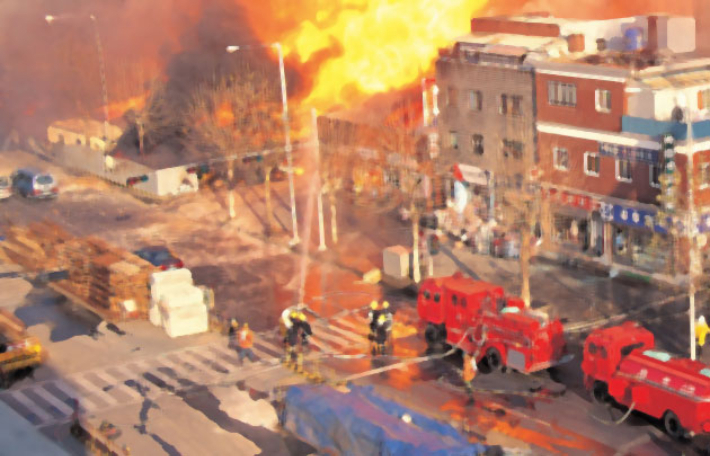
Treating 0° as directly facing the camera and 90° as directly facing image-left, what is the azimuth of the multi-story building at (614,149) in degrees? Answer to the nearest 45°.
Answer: approximately 45°

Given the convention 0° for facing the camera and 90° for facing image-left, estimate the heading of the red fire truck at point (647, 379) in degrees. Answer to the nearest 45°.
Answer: approximately 135°

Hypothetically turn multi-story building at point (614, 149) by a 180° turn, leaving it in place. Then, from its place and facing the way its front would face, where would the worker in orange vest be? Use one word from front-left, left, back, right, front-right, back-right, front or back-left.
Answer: back

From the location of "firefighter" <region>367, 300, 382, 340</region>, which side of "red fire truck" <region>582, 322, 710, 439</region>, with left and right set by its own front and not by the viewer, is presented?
front

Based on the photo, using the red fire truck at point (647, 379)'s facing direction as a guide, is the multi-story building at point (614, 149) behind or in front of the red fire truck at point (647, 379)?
in front

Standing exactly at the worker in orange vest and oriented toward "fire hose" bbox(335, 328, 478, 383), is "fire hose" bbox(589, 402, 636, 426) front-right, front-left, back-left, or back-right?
front-right

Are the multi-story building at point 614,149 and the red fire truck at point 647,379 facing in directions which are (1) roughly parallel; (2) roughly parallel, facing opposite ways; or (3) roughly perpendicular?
roughly perpendicular

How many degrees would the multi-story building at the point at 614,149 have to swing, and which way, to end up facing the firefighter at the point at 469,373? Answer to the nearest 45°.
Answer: approximately 45° to its left

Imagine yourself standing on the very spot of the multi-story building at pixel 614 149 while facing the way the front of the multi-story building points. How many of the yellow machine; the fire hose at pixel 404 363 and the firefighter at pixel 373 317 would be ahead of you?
3

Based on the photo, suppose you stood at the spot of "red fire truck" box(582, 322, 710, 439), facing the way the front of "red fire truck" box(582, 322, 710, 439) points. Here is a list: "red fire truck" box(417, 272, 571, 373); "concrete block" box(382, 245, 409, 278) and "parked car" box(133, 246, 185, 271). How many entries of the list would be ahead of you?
3

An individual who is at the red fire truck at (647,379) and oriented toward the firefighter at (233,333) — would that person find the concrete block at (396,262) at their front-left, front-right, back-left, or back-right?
front-right

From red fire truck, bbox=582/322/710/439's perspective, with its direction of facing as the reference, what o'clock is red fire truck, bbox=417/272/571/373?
red fire truck, bbox=417/272/571/373 is roughly at 12 o'clock from red fire truck, bbox=582/322/710/439.

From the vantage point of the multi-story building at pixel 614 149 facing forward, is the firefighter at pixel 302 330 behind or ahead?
ahead

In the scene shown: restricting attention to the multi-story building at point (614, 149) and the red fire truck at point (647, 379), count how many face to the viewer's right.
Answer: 0

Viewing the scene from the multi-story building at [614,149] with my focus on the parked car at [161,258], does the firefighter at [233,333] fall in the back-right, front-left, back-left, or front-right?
front-left

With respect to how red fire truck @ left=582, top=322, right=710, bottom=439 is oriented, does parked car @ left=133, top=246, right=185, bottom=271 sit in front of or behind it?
in front

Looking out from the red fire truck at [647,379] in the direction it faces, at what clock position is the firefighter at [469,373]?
The firefighter is roughly at 11 o'clock from the red fire truck.

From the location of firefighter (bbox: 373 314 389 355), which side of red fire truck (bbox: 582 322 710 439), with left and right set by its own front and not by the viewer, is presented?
front
